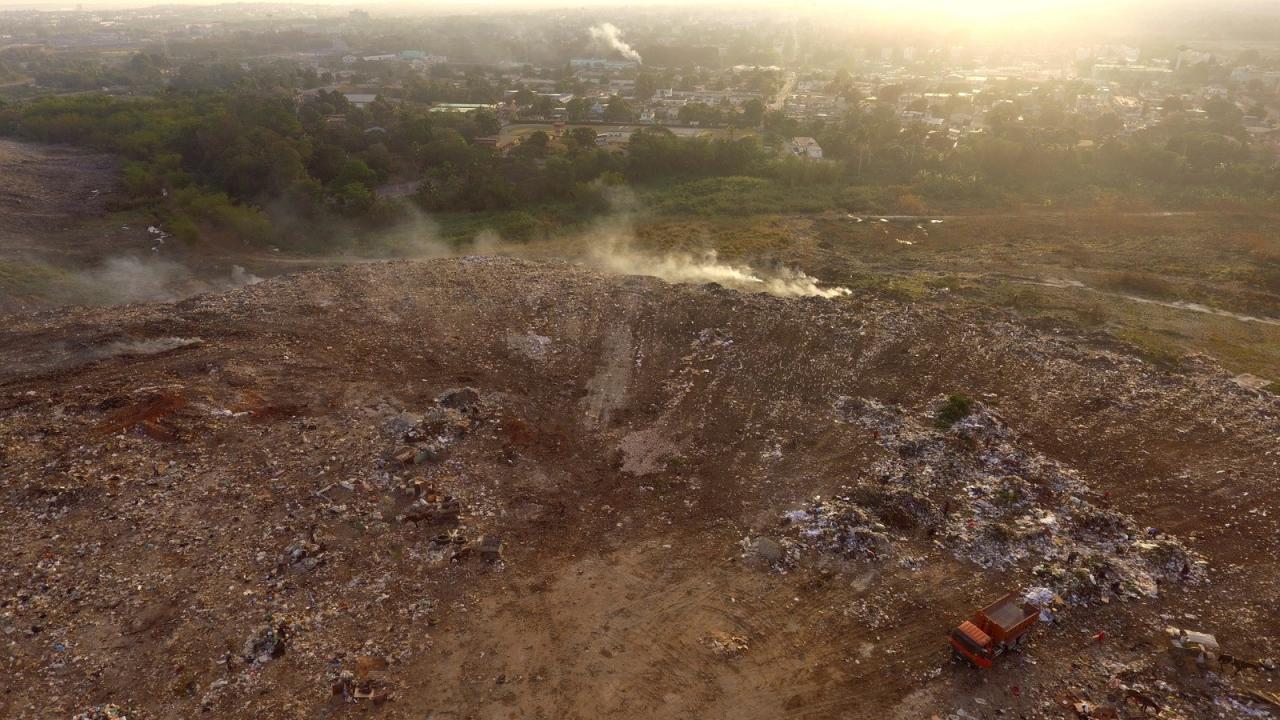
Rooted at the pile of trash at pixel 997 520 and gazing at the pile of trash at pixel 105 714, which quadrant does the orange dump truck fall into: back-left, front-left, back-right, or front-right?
front-left

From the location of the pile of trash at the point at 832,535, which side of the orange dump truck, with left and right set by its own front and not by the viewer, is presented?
right

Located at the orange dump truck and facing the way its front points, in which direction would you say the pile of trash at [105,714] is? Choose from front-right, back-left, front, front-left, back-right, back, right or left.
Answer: front

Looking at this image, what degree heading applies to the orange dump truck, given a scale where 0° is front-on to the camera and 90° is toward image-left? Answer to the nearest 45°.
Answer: approximately 45°
